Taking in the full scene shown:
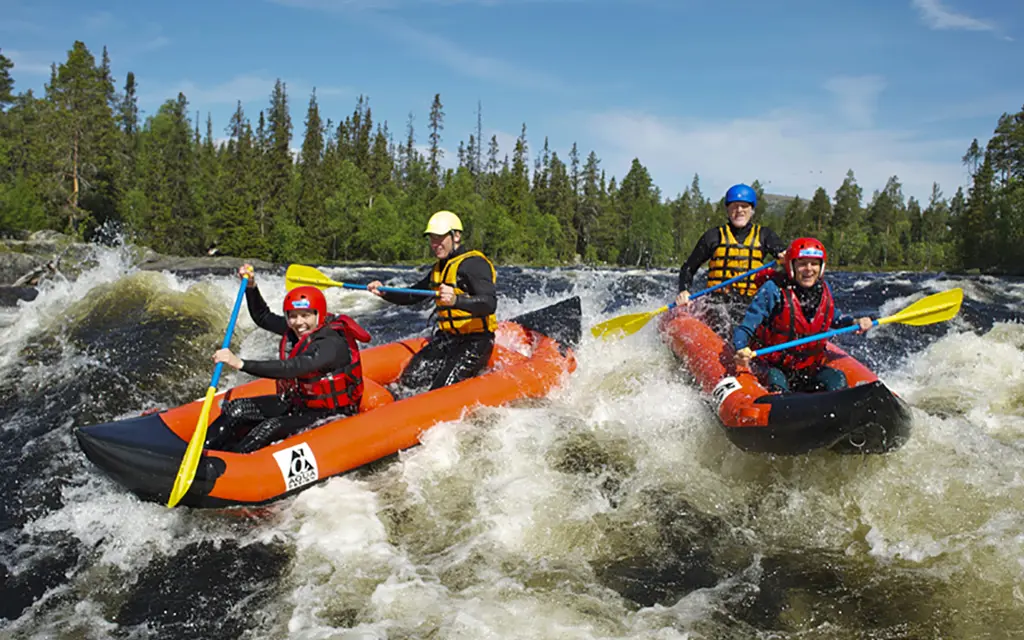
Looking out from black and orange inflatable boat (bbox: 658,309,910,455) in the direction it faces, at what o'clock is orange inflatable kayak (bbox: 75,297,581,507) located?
The orange inflatable kayak is roughly at 4 o'clock from the black and orange inflatable boat.

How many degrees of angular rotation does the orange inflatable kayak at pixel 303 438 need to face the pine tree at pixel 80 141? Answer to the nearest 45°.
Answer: approximately 135° to its right

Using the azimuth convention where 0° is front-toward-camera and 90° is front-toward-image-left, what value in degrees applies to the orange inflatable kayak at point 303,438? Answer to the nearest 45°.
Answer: approximately 45°

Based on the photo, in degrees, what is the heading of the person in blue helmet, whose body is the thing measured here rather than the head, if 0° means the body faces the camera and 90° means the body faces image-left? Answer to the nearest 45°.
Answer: approximately 0°

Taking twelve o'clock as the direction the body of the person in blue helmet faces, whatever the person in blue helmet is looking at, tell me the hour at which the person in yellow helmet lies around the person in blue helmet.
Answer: The person in yellow helmet is roughly at 2 o'clock from the person in blue helmet.

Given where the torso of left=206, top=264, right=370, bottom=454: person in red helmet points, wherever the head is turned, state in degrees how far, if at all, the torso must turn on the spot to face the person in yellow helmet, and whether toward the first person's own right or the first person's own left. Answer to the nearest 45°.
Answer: approximately 180°
